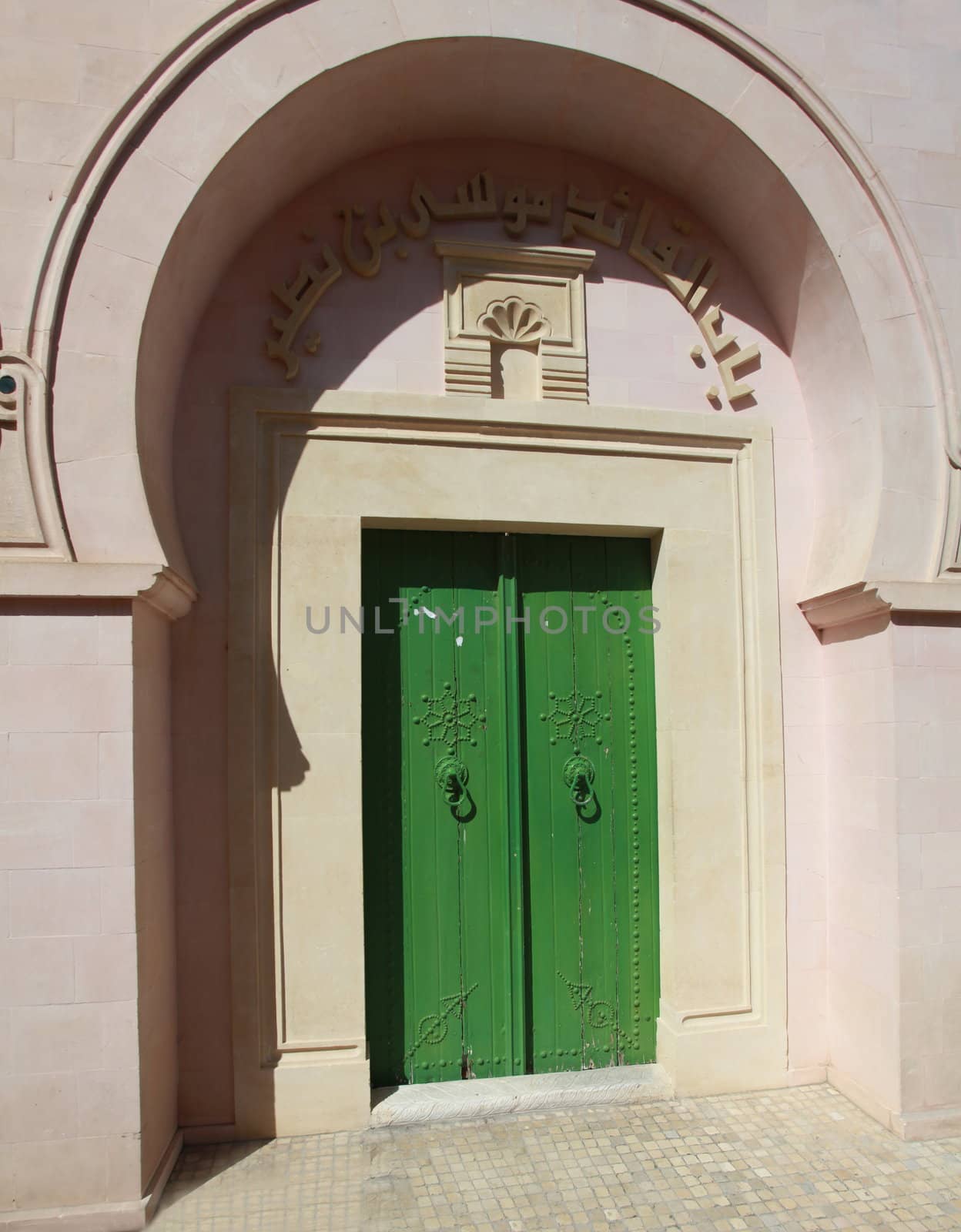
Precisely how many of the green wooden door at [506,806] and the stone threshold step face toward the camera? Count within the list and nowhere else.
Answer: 2

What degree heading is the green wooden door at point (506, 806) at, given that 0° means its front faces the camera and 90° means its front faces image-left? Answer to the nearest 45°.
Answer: approximately 0°
